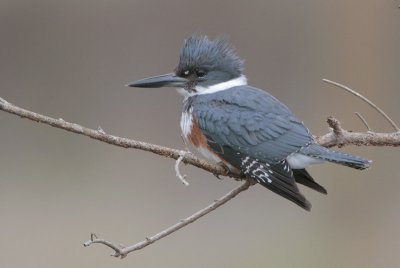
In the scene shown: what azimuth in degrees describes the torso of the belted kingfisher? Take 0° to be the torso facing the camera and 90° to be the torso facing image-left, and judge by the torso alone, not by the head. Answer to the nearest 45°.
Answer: approximately 90°

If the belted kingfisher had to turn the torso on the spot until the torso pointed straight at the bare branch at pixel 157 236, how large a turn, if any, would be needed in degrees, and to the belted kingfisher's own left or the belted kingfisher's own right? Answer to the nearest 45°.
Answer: approximately 45° to the belted kingfisher's own left
